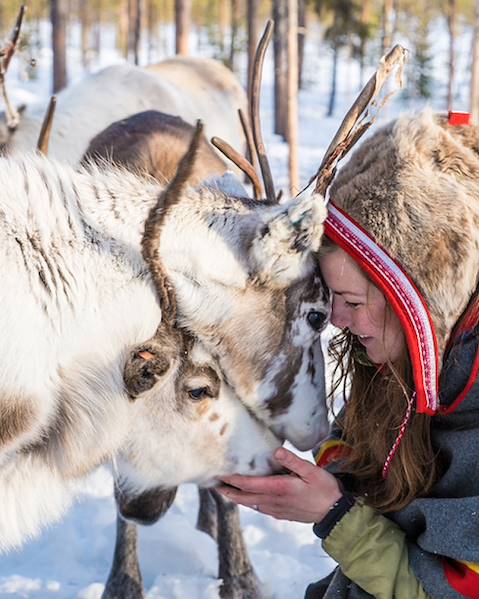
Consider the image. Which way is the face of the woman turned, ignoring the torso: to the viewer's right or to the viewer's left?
to the viewer's left

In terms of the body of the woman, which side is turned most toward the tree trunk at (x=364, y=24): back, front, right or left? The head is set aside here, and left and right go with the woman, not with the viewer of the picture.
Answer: right

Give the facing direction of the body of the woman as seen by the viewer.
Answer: to the viewer's left

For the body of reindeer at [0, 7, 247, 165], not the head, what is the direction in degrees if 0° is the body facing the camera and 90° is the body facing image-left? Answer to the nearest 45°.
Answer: approximately 90°

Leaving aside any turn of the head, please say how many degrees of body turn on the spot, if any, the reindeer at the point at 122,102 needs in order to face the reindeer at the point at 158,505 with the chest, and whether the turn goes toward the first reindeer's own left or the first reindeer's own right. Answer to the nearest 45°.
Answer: approximately 90° to the first reindeer's own left

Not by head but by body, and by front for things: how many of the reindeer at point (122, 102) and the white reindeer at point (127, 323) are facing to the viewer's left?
1

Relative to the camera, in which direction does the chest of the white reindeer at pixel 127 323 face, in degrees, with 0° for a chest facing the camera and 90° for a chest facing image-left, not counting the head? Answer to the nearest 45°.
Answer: approximately 270°

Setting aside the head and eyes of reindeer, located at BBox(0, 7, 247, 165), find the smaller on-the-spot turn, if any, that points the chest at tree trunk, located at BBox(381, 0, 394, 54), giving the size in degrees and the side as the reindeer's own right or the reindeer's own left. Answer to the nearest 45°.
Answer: approximately 135° to the reindeer's own right

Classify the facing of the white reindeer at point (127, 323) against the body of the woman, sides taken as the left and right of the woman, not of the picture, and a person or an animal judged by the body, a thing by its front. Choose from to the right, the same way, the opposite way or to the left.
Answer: the opposite way

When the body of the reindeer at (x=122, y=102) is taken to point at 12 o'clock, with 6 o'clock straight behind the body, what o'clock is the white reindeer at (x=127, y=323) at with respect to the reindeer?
The white reindeer is roughly at 9 o'clock from the reindeer.
